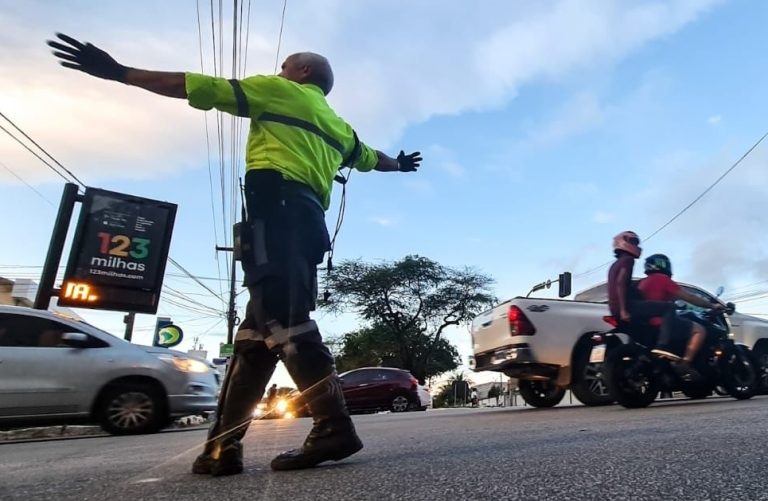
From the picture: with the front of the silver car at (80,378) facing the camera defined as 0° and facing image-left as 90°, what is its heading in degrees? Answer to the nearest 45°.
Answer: approximately 270°

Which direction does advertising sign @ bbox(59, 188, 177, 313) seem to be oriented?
toward the camera

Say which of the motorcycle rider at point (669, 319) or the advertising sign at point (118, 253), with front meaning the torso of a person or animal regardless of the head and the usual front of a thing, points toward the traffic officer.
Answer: the advertising sign

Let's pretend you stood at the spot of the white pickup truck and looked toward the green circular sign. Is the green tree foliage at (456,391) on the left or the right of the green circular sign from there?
right

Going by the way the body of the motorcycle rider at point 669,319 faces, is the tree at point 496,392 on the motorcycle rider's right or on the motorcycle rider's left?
on the motorcycle rider's left

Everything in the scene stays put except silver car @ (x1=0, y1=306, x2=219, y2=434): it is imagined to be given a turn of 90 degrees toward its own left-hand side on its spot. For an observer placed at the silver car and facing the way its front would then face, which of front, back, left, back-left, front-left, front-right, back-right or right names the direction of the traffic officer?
back

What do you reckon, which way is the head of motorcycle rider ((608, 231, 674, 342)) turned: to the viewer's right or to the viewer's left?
to the viewer's right

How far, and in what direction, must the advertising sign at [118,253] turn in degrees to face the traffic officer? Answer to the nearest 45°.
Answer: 0° — it already faces them

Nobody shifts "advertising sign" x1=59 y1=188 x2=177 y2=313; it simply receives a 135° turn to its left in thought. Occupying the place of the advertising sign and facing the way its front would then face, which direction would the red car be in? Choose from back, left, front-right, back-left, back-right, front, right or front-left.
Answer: front-right

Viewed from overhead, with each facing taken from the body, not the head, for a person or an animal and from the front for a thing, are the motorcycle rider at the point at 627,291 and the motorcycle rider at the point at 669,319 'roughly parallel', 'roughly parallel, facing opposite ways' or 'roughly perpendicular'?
roughly parallel

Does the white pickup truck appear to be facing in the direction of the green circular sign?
no

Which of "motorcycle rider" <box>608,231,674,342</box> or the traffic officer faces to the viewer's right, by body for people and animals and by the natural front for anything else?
the motorcycle rider

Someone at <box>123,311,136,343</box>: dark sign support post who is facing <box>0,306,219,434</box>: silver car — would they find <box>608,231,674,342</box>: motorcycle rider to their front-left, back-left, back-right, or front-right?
front-left

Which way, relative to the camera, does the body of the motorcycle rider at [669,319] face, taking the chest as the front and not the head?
to the viewer's right

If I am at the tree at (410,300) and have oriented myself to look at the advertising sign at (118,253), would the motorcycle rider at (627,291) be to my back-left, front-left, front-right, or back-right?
front-left
